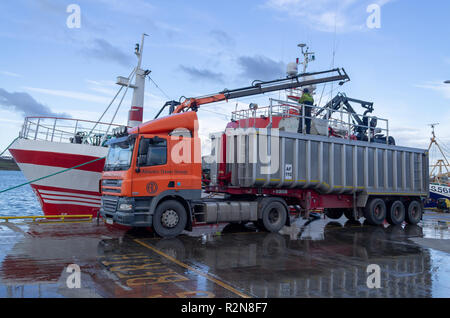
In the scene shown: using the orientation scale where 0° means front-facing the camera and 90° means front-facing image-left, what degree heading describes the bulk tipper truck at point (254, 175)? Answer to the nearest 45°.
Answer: approximately 45°
